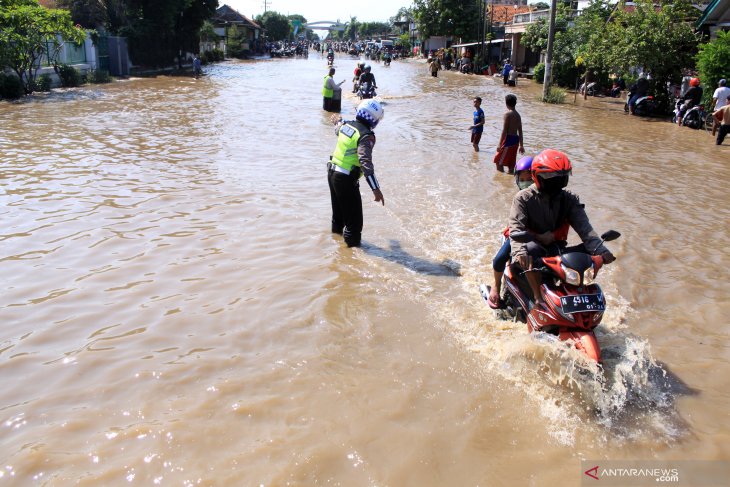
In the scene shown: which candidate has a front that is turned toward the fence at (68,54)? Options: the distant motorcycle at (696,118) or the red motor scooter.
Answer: the distant motorcycle

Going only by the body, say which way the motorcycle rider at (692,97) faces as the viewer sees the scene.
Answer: to the viewer's left

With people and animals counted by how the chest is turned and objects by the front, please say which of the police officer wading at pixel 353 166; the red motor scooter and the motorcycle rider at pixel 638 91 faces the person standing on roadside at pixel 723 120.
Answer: the police officer wading

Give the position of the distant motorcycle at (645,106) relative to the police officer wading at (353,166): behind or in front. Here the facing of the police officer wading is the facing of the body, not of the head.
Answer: in front

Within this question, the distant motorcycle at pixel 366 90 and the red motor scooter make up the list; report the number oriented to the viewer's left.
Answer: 0

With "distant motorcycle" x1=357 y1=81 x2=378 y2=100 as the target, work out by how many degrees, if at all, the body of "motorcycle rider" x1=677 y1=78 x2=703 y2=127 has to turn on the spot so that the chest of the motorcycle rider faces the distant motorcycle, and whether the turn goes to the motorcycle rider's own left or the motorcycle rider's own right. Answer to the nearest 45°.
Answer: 0° — they already face it

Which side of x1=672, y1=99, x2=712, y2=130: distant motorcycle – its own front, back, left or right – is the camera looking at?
left

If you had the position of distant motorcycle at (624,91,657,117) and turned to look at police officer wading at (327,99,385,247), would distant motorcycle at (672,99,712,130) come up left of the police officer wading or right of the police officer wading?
left

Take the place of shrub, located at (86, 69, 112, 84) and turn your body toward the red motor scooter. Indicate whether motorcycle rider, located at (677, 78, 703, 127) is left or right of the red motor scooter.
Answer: left

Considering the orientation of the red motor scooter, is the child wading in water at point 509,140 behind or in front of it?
behind

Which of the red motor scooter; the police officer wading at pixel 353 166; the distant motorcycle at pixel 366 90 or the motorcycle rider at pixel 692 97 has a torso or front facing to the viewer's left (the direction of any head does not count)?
the motorcycle rider

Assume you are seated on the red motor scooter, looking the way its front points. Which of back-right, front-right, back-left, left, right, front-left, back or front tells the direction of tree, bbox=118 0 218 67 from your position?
back

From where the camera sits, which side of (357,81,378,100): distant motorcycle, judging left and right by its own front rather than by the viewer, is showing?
front
